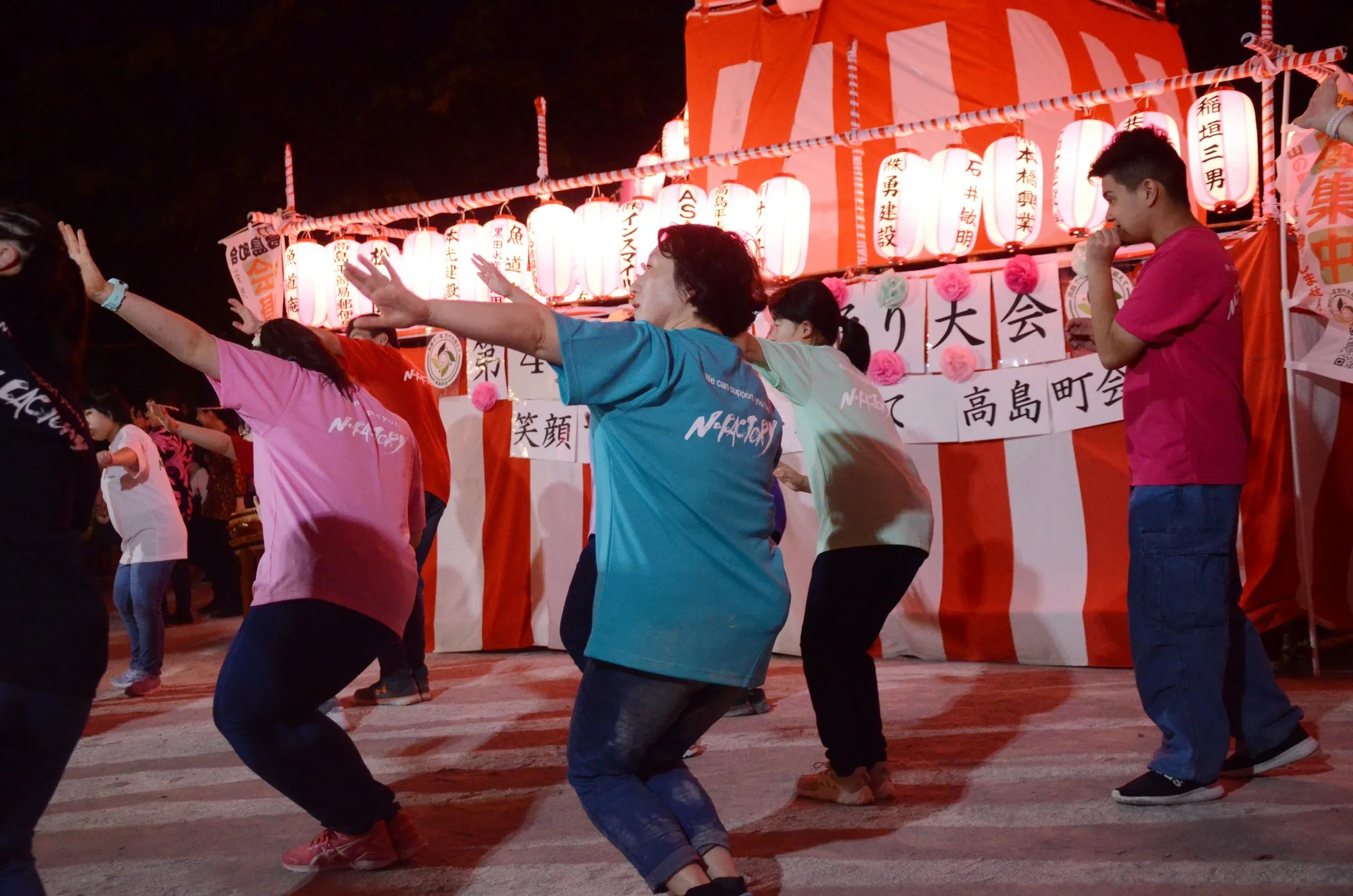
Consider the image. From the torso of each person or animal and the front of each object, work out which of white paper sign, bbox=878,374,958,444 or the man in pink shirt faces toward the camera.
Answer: the white paper sign

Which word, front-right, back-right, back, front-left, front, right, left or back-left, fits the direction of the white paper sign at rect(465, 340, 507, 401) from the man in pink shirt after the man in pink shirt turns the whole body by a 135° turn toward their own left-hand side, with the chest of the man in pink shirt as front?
back

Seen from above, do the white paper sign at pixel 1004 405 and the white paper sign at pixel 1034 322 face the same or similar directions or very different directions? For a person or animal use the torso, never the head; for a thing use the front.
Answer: same or similar directions

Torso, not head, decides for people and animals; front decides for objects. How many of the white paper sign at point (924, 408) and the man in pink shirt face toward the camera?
1

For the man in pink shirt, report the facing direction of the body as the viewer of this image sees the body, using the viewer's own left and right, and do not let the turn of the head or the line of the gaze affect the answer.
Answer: facing to the left of the viewer

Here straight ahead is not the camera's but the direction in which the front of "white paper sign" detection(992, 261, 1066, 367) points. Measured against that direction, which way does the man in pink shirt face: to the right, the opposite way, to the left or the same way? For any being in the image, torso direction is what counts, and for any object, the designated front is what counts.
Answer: to the right

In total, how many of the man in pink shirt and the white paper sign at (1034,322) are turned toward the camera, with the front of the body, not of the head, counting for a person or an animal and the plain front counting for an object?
1

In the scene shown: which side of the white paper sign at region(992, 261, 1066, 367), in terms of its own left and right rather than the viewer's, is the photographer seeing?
front

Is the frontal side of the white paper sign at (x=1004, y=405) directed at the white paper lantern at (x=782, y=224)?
no

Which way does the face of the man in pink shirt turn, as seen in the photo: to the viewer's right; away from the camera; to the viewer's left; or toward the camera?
to the viewer's left

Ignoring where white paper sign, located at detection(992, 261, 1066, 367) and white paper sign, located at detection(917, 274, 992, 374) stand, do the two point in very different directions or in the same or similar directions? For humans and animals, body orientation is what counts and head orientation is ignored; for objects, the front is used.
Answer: same or similar directions

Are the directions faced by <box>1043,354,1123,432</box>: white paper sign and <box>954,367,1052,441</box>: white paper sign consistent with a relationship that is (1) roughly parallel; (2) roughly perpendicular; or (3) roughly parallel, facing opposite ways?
roughly parallel

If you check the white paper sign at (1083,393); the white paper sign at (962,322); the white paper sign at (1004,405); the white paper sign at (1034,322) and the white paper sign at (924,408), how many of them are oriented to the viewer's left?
0

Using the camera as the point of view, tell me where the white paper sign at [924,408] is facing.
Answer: facing the viewer

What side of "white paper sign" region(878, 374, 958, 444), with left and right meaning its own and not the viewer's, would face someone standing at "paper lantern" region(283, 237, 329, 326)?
right
